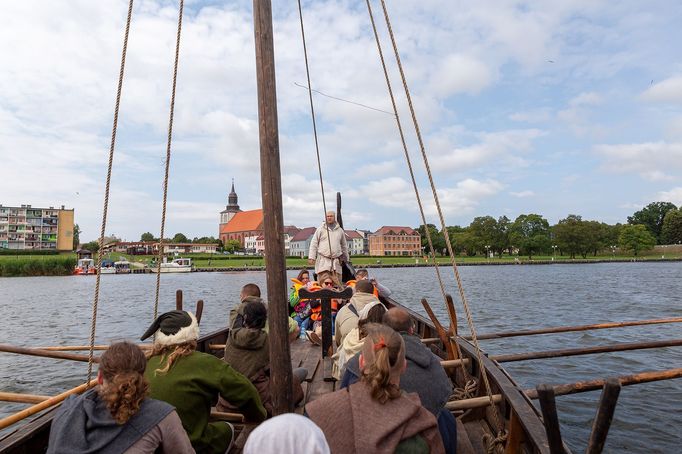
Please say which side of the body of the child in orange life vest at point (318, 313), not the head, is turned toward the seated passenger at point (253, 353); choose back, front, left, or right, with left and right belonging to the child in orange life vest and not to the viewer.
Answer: front

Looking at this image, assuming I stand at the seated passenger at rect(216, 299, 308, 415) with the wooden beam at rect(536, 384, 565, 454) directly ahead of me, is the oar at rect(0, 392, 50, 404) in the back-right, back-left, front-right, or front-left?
back-right

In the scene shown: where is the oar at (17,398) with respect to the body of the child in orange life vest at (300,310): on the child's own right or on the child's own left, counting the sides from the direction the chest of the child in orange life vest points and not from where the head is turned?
on the child's own right

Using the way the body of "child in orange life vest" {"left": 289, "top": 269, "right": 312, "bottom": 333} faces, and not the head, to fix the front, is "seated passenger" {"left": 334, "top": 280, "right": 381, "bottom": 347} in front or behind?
in front

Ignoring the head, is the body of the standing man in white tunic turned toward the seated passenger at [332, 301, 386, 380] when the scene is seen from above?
yes

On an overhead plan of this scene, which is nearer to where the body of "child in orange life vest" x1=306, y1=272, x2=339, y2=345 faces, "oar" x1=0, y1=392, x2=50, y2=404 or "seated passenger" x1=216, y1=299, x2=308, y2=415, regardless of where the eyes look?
the seated passenger

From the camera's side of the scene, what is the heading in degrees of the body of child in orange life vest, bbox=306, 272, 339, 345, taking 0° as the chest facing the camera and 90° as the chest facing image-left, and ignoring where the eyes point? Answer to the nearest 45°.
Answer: approximately 0°

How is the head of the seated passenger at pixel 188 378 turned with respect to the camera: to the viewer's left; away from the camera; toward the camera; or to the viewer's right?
away from the camera

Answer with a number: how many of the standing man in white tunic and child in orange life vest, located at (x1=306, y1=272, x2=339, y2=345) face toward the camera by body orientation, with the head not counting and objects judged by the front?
2
